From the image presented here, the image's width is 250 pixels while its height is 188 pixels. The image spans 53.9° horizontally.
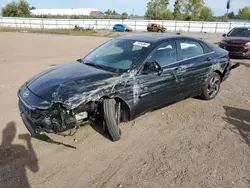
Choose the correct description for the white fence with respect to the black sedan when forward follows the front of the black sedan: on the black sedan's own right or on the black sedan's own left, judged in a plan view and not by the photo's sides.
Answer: on the black sedan's own right

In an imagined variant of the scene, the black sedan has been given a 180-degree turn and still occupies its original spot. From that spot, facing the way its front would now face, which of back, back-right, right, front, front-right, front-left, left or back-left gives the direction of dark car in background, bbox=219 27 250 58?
front

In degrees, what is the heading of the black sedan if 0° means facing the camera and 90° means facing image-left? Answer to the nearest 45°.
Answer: approximately 45°
